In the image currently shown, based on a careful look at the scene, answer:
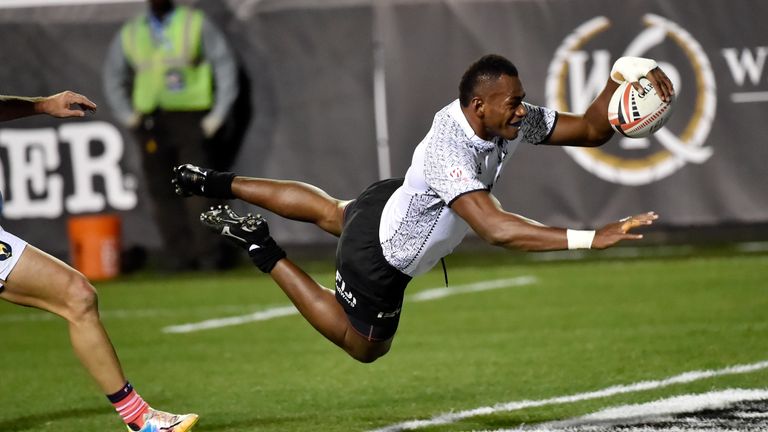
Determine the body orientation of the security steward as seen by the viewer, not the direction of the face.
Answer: toward the camera
